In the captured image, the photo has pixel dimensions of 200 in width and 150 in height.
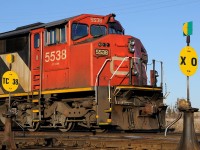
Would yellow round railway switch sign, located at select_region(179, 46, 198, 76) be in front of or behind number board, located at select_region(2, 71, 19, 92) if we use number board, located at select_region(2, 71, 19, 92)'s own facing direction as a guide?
in front

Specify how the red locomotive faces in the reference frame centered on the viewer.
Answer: facing the viewer and to the right of the viewer

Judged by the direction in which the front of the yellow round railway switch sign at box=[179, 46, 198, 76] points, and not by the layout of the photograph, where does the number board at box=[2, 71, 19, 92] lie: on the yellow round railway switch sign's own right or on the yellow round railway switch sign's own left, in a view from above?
on the yellow round railway switch sign's own right

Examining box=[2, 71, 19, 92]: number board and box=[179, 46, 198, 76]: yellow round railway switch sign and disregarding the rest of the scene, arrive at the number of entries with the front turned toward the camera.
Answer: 2

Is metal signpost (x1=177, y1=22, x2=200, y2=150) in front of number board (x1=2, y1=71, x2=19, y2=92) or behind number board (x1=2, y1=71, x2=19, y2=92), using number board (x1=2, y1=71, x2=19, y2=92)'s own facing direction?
in front

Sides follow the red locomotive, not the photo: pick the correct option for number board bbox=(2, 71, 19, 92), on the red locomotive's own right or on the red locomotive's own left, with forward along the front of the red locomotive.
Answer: on the red locomotive's own right

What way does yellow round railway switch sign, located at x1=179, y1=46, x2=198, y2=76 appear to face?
toward the camera

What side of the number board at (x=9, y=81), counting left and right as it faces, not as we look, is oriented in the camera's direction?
front

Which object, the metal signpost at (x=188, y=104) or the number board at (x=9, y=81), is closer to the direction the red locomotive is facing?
the metal signpost

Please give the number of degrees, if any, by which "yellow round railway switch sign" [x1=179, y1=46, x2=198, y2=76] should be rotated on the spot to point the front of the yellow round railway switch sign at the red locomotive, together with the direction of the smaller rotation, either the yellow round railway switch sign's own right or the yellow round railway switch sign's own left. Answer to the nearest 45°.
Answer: approximately 135° to the yellow round railway switch sign's own right

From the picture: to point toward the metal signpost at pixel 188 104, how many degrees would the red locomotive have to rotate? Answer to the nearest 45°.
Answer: approximately 45° to its right

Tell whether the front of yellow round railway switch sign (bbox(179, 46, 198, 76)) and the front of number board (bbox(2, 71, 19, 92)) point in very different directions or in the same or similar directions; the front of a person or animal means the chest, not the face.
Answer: same or similar directions
